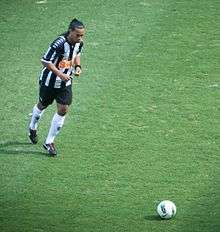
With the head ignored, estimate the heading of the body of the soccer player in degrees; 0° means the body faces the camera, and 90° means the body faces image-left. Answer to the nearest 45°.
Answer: approximately 315°
